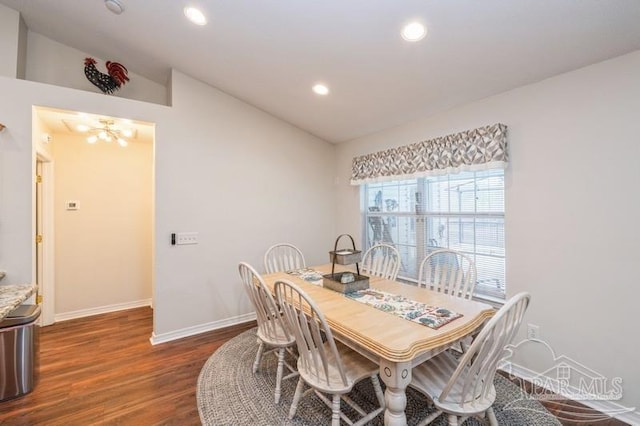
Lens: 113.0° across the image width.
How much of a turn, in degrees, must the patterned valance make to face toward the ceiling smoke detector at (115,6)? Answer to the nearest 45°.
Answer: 0° — it already faces it

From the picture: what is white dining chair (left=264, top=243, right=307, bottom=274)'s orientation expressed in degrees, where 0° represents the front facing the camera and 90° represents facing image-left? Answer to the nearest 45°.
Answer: approximately 315°

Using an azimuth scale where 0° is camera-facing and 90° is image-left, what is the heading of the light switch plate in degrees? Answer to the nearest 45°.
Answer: approximately 0°

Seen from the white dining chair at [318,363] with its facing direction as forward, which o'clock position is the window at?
The window is roughly at 12 o'clock from the white dining chair.

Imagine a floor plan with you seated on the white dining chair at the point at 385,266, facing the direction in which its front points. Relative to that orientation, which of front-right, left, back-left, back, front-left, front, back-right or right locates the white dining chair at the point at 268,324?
front

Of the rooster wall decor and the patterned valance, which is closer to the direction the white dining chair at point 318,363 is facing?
the patterned valance

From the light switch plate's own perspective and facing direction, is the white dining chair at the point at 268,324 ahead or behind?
ahead

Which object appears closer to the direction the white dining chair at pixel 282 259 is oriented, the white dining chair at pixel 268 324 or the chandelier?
the white dining chair

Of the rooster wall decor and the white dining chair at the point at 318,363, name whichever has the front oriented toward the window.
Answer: the white dining chair

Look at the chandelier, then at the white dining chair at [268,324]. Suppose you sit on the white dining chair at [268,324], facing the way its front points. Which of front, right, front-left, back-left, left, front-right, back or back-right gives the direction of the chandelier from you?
left

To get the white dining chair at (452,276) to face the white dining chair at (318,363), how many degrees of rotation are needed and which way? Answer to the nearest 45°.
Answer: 0° — it already faces it

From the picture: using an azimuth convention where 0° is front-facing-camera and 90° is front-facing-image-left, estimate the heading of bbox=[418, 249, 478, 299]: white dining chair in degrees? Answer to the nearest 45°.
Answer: approximately 45°
